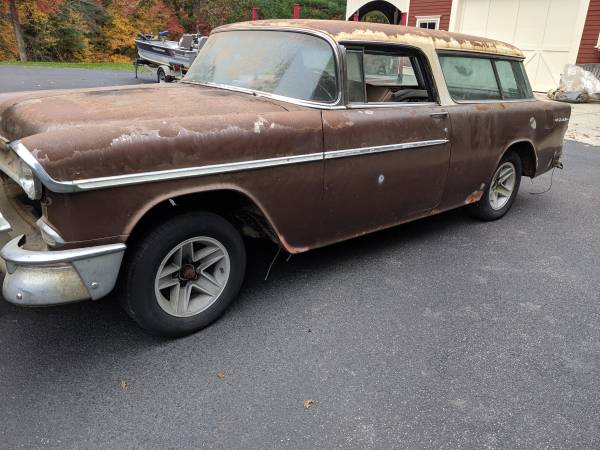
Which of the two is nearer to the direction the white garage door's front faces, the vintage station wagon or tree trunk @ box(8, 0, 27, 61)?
the vintage station wagon

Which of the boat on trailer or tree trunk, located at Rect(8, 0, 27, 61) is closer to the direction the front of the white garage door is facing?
the boat on trailer

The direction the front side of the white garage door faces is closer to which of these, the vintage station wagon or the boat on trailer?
the vintage station wagon

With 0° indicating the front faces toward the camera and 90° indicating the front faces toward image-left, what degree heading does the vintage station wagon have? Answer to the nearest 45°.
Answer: approximately 45°

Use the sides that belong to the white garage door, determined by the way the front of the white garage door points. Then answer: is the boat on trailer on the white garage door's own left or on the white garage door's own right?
on the white garage door's own right

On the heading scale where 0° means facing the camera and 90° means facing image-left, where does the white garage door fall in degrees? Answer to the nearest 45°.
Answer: approximately 0°

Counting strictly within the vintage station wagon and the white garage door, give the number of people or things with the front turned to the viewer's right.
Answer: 0

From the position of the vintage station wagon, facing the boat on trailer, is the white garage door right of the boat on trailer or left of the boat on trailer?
right

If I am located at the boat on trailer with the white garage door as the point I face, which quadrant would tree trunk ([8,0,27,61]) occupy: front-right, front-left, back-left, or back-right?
back-left

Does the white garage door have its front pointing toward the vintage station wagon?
yes
